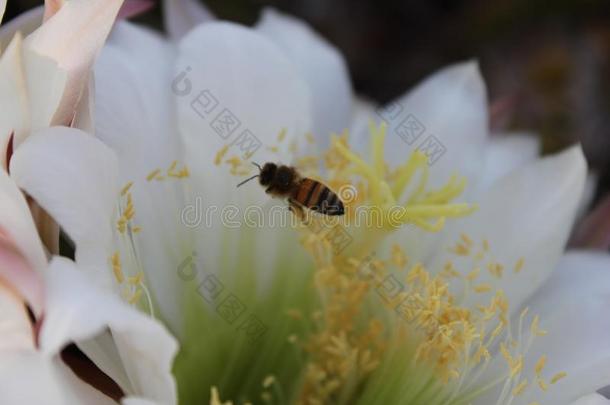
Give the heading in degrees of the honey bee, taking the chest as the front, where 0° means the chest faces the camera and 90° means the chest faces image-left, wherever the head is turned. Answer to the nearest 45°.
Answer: approximately 90°
